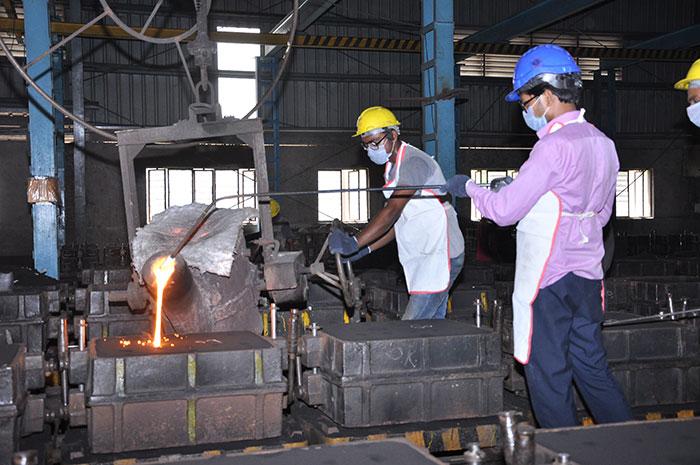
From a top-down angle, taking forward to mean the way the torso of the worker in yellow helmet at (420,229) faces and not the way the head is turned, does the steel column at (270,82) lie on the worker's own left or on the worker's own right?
on the worker's own right

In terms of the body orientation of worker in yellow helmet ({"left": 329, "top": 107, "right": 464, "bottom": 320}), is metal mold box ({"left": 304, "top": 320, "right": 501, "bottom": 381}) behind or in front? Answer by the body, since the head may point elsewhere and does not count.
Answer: in front

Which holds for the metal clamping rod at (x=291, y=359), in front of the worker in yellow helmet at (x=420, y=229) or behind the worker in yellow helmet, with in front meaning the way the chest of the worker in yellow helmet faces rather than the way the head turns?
in front

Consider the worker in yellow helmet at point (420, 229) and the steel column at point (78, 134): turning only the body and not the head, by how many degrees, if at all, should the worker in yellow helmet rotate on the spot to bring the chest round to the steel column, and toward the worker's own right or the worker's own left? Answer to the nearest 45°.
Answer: approximately 90° to the worker's own right

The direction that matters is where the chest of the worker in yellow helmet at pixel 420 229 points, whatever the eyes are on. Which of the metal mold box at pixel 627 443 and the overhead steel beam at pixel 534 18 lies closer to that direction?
the metal mold box

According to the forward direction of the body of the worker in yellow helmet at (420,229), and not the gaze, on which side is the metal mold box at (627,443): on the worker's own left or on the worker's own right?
on the worker's own left

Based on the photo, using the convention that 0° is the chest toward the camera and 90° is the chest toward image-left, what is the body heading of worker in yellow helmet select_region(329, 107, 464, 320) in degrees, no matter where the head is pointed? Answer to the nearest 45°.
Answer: approximately 45°

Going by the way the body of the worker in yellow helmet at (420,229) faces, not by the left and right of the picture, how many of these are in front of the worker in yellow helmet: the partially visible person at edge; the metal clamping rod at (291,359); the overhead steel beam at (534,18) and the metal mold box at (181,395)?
2

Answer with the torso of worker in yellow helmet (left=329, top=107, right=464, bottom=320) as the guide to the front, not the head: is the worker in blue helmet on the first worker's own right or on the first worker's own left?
on the first worker's own left

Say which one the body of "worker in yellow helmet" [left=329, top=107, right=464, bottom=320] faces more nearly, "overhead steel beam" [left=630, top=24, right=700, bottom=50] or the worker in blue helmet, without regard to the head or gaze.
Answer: the worker in blue helmet

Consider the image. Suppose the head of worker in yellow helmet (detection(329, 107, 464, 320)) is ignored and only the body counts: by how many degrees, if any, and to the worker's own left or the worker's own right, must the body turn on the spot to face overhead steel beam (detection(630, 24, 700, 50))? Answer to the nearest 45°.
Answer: approximately 180°

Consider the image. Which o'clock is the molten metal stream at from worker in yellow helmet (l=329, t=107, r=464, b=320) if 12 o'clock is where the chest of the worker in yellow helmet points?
The molten metal stream is roughly at 12 o'clock from the worker in yellow helmet.

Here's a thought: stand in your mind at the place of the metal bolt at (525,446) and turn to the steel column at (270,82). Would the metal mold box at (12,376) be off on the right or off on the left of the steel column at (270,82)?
left

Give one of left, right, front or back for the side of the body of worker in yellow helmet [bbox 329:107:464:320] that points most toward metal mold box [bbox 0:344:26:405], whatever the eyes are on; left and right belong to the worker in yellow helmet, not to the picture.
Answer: front
